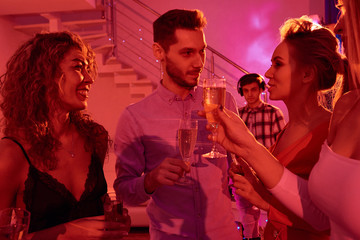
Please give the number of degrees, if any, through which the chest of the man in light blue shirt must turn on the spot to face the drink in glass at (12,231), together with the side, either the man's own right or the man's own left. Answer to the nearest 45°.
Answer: approximately 90° to the man's own right

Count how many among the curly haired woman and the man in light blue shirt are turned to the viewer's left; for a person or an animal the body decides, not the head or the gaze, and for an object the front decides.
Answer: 0

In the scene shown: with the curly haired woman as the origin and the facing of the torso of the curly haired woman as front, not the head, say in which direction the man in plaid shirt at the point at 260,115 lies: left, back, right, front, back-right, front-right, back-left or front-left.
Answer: left

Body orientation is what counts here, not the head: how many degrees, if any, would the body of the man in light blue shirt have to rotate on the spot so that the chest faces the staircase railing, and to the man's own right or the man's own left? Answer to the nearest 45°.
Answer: approximately 135° to the man's own left

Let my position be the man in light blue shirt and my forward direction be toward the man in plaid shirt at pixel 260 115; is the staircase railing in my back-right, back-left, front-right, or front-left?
front-left

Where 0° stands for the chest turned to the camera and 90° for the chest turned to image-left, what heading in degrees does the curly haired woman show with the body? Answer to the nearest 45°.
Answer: approximately 315°

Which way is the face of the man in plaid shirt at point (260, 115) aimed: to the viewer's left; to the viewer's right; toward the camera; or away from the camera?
toward the camera

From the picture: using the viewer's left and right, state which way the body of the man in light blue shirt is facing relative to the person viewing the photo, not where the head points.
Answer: facing the viewer and to the right of the viewer

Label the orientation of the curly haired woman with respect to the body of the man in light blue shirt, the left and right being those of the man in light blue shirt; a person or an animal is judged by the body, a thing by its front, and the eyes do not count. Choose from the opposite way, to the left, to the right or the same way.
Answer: the same way
